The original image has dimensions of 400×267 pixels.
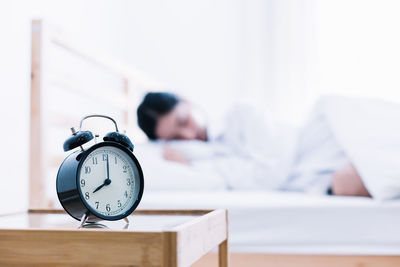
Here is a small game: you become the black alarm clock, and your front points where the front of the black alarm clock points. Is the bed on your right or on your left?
on your left

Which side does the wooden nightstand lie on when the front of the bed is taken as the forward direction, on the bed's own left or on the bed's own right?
on the bed's own right

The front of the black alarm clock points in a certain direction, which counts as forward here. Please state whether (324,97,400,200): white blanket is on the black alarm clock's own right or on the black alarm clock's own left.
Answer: on the black alarm clock's own left

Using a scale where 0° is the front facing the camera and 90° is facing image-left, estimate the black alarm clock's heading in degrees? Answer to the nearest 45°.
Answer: approximately 315°

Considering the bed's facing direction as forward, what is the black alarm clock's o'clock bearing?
The black alarm clock is roughly at 4 o'clock from the bed.

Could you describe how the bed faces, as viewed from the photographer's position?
facing to the right of the viewer
